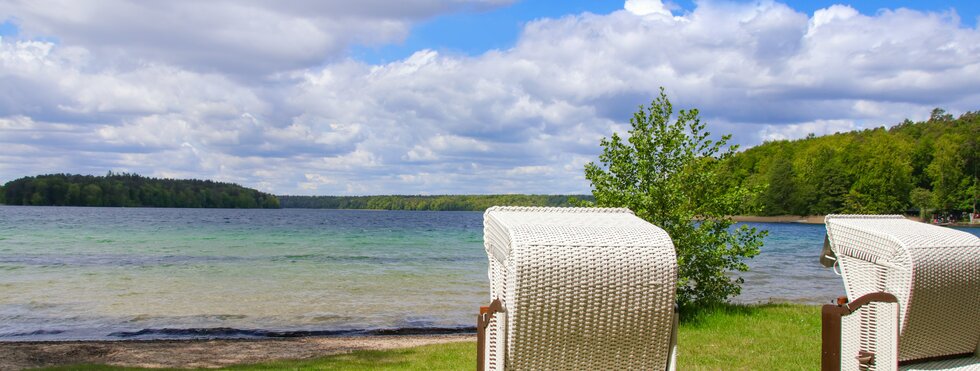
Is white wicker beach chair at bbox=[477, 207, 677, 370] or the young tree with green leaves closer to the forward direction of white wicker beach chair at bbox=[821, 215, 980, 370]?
the young tree with green leaves

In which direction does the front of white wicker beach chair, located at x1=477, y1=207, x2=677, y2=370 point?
away from the camera

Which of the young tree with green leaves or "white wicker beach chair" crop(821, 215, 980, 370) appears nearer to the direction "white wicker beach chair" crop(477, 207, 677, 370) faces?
the young tree with green leaves

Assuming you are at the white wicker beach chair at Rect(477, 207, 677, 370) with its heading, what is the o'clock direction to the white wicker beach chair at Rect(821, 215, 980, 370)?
the white wicker beach chair at Rect(821, 215, 980, 370) is roughly at 2 o'clock from the white wicker beach chair at Rect(477, 207, 677, 370).

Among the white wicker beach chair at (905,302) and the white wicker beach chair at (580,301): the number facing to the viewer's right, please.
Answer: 0

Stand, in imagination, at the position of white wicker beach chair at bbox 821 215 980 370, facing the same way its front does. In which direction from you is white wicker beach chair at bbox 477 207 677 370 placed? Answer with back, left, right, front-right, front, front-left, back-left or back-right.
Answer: left

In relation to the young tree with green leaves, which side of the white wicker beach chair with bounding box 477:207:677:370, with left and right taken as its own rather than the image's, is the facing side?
front

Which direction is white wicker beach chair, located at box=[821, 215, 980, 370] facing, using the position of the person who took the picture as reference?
facing away from the viewer and to the left of the viewer

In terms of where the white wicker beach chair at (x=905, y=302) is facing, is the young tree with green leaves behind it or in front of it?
in front

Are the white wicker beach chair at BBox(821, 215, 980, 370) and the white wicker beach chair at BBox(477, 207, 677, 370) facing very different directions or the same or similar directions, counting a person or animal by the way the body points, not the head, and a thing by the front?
same or similar directions
